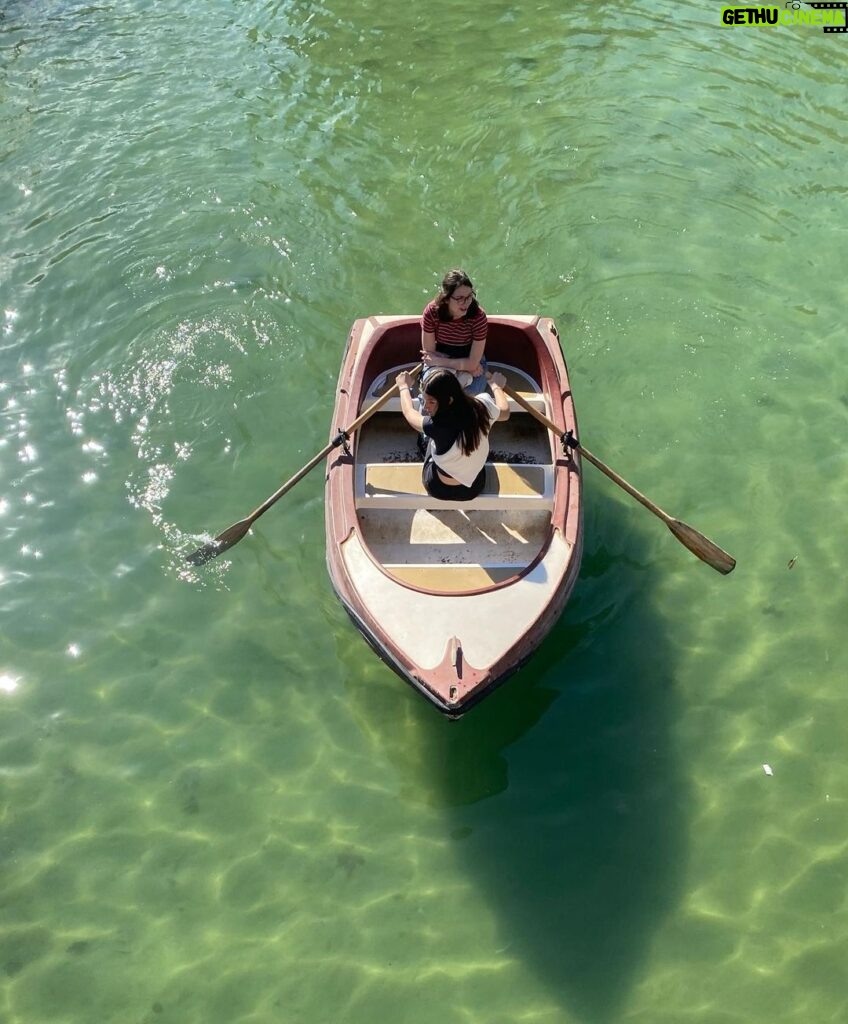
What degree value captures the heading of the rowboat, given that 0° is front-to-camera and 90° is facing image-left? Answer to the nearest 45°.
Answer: approximately 0°
